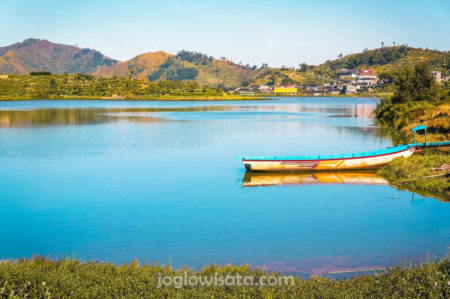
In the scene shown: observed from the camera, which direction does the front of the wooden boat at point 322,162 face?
facing to the right of the viewer
